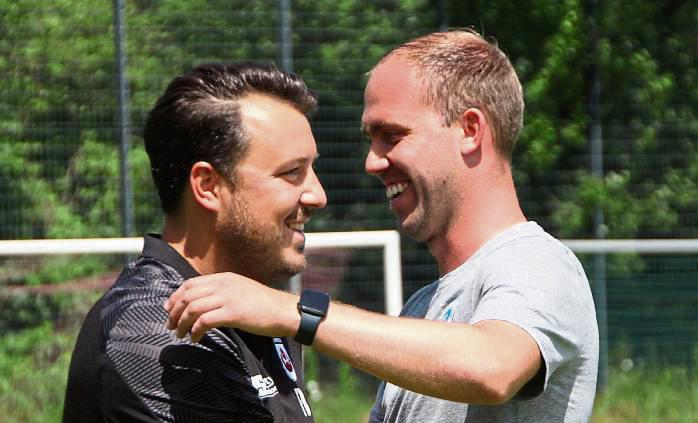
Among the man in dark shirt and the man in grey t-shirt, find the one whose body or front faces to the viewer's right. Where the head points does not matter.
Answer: the man in dark shirt

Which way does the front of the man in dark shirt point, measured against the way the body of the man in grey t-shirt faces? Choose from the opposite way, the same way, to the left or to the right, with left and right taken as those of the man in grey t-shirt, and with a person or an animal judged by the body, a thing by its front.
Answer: the opposite way

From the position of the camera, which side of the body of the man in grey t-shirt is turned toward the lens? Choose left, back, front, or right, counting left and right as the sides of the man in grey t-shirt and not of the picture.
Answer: left

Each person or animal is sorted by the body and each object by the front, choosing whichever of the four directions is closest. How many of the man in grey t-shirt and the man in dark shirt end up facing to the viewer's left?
1

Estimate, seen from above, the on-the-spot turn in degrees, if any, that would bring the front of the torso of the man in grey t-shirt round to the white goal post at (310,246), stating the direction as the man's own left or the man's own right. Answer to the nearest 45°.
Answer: approximately 90° to the man's own right

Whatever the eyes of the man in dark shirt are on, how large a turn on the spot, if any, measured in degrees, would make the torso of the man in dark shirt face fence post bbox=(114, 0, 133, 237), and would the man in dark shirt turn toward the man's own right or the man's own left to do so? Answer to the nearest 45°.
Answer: approximately 90° to the man's own left

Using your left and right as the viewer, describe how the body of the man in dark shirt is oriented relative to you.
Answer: facing to the right of the viewer

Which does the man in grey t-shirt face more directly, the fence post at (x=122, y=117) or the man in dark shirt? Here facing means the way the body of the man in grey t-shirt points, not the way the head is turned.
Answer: the man in dark shirt

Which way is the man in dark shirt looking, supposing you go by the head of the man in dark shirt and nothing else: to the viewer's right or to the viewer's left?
to the viewer's right

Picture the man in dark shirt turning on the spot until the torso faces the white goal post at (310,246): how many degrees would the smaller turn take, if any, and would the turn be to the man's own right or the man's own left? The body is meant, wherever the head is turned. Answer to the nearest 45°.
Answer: approximately 90° to the man's own left
